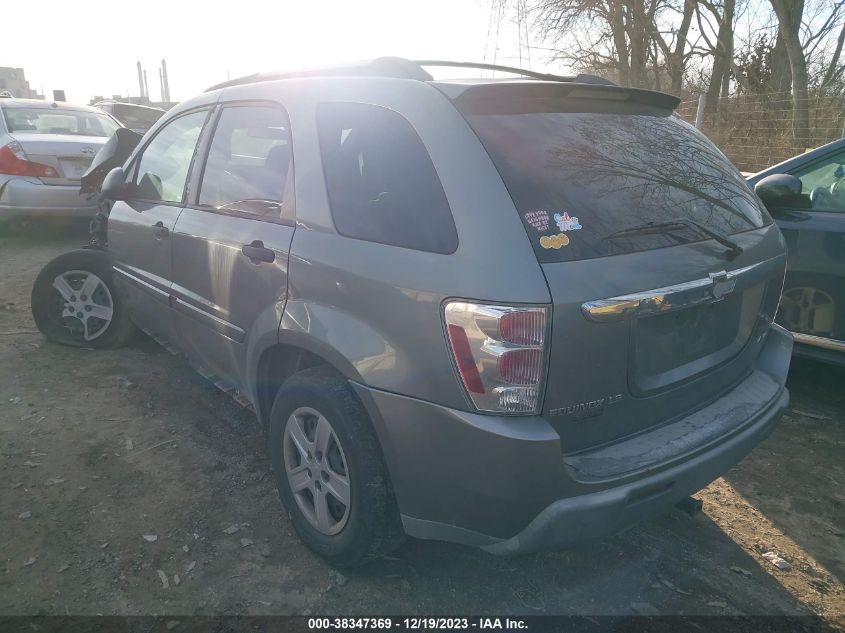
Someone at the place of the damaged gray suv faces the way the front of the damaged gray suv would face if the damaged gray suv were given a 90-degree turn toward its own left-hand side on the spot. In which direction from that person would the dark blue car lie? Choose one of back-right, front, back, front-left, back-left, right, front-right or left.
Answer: back

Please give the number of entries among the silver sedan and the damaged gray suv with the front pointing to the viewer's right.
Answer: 0

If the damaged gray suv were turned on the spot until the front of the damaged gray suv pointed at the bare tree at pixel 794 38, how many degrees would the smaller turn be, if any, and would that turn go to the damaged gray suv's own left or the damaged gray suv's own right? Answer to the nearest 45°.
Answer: approximately 90° to the damaged gray suv's own right

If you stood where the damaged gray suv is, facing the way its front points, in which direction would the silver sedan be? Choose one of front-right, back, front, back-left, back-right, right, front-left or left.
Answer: front

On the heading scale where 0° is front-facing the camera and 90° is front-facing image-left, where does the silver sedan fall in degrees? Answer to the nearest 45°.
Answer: approximately 135°

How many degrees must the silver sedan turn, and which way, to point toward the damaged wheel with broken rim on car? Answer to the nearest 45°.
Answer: approximately 135° to its left

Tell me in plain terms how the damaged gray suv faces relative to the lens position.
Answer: facing away from the viewer and to the left of the viewer

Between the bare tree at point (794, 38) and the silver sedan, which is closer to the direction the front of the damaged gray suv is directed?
the silver sedan

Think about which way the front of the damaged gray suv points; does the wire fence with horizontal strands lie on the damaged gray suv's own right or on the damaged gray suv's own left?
on the damaged gray suv's own right
